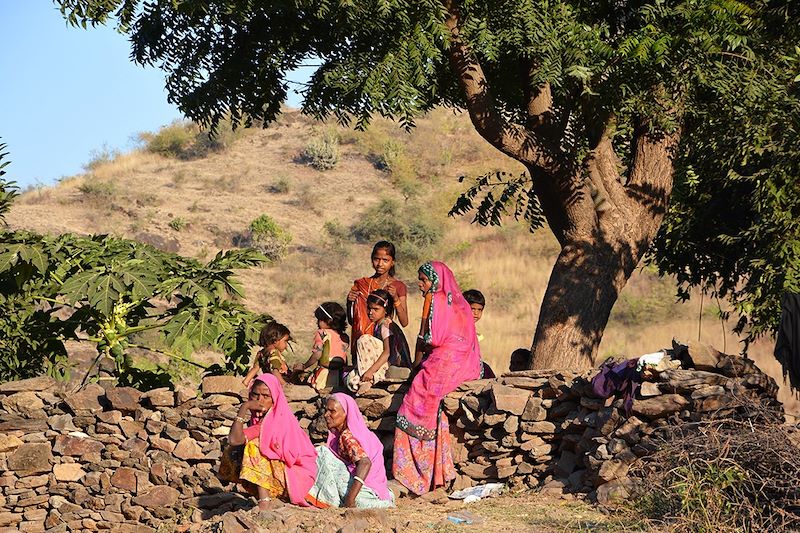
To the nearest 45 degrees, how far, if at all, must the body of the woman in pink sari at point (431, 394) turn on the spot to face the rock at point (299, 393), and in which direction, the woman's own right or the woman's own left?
approximately 45° to the woman's own right

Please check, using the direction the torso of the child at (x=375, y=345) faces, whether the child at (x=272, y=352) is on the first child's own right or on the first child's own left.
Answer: on the first child's own right

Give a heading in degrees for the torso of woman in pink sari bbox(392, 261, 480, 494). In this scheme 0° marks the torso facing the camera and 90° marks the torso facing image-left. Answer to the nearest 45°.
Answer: approximately 90°

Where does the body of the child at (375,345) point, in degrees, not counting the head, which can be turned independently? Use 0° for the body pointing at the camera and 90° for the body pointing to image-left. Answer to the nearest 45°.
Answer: approximately 45°

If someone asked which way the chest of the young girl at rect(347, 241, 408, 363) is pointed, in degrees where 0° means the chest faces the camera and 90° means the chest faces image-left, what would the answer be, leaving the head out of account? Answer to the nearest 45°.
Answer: approximately 0°

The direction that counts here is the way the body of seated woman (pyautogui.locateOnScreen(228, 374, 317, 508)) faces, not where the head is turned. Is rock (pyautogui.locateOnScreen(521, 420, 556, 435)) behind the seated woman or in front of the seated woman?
behind

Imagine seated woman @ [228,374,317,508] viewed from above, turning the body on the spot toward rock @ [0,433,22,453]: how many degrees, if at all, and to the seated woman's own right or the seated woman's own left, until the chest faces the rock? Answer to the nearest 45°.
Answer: approximately 90° to the seated woman's own right

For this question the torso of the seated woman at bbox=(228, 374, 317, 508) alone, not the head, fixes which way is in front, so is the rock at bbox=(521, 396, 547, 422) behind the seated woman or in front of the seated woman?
behind

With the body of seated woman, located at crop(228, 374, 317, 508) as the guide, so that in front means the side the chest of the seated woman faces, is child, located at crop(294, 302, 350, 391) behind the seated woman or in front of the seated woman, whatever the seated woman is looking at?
behind

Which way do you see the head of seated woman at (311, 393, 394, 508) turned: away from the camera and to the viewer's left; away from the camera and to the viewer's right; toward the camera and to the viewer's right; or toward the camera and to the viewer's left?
toward the camera and to the viewer's left

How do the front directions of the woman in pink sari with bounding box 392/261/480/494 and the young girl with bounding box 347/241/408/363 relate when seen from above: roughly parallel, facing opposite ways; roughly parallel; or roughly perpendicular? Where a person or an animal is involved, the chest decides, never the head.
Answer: roughly perpendicular

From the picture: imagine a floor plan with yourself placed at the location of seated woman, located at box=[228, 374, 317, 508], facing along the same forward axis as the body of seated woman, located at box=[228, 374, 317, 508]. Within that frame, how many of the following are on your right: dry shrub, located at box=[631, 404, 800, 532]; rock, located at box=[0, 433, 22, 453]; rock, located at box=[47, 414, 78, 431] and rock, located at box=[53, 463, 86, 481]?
3

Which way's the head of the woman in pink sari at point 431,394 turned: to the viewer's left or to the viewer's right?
to the viewer's left
